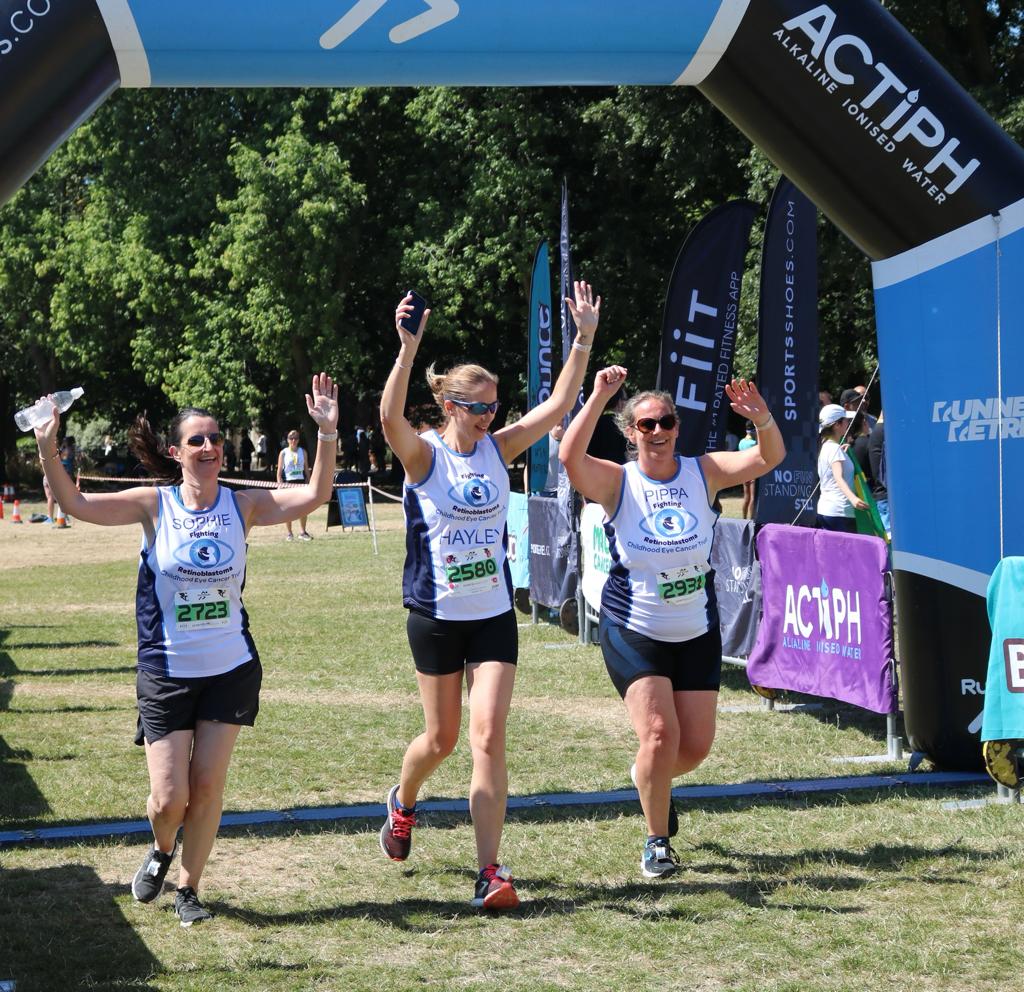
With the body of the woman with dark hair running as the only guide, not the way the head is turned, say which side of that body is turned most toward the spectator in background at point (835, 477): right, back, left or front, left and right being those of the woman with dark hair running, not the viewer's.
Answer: left

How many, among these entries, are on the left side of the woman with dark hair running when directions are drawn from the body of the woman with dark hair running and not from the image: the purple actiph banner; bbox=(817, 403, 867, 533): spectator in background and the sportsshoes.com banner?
3

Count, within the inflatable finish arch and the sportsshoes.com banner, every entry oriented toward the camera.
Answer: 2

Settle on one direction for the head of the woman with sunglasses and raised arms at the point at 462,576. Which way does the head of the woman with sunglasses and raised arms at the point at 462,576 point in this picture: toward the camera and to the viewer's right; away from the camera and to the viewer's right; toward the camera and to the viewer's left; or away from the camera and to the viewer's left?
toward the camera and to the viewer's right

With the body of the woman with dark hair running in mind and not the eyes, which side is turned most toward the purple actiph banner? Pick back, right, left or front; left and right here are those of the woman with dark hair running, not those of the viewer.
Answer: left

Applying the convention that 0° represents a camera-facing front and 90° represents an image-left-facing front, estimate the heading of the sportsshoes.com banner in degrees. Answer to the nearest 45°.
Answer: approximately 0°

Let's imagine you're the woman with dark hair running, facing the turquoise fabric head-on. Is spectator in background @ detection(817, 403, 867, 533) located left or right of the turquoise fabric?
left

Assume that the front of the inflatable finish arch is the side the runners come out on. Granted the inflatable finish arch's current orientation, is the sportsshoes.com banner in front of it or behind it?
behind
